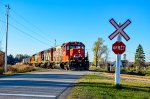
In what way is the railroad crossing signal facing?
toward the camera
